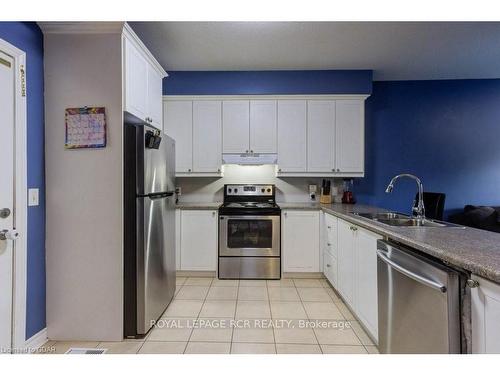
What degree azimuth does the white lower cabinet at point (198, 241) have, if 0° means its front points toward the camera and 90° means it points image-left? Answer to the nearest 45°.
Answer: approximately 0°

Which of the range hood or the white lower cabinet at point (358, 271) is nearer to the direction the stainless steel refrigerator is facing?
the white lower cabinet

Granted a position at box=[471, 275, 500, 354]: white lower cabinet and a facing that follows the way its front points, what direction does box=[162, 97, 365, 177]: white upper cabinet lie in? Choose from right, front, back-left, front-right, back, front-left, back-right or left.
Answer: right

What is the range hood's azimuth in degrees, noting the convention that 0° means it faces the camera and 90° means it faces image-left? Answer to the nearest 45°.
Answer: approximately 0°

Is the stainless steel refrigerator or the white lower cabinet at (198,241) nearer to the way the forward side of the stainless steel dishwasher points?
the stainless steel refrigerator

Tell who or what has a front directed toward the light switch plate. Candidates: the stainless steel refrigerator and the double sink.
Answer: the double sink

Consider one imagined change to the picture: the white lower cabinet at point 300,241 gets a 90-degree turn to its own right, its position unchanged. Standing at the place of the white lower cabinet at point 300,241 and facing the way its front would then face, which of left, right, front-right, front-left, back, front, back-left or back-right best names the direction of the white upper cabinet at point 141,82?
front-left

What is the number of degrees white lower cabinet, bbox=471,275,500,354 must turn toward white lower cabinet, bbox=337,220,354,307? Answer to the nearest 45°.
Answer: approximately 90° to its right

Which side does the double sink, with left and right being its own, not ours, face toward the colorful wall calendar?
front

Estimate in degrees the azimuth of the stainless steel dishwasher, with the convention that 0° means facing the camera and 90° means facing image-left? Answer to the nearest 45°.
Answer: approximately 45°

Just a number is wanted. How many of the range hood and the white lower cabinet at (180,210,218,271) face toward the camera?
2
